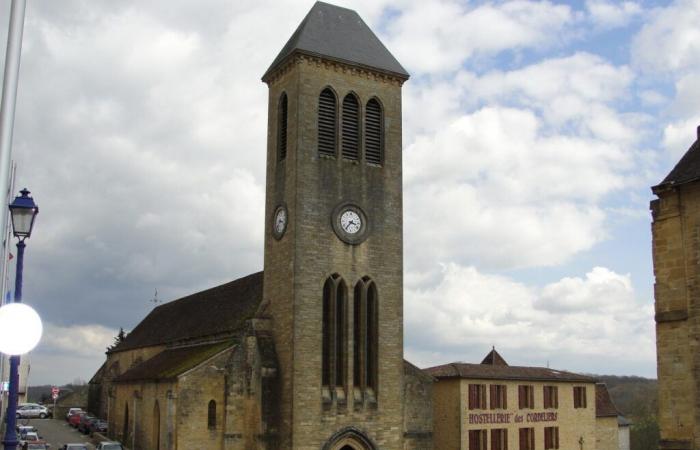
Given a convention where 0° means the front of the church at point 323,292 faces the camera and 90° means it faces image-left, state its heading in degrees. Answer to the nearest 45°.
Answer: approximately 315°

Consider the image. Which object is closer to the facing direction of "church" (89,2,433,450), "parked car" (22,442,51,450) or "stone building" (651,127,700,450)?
the stone building

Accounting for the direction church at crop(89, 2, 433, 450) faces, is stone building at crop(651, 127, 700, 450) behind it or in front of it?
in front
